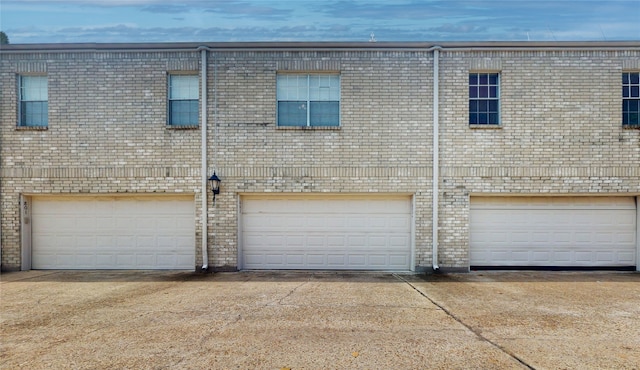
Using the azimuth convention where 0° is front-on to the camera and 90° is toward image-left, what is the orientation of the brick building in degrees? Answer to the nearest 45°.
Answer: approximately 0°
